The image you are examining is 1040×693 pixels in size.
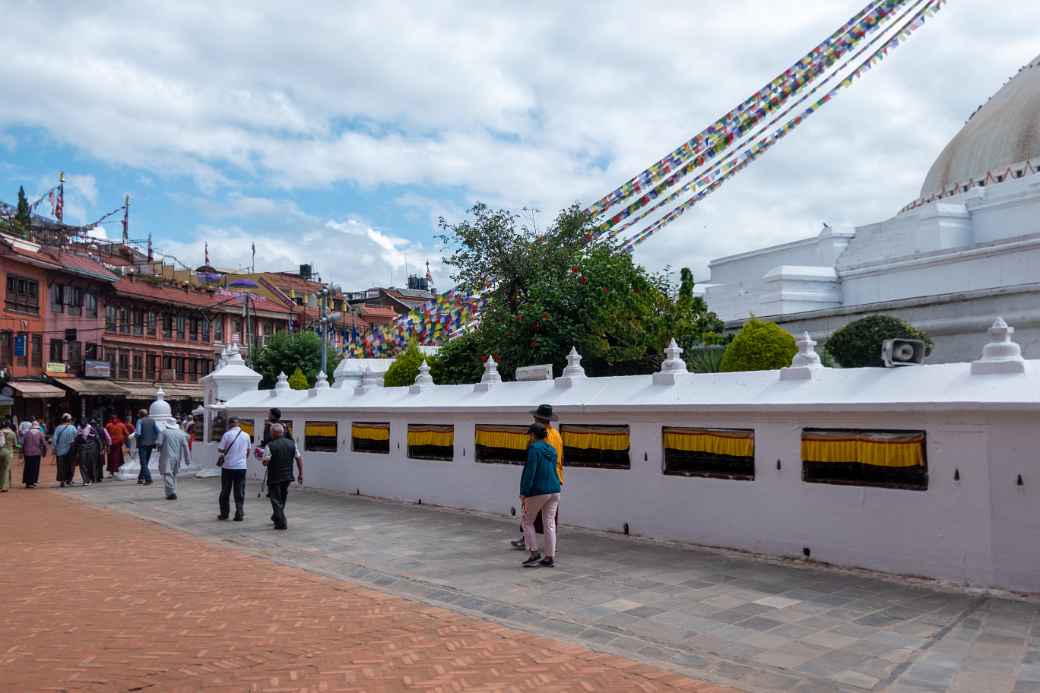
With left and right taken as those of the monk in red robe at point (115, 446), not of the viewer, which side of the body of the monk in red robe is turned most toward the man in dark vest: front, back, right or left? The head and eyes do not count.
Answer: back

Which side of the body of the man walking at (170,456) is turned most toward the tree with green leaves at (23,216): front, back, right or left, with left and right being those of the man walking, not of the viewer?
front

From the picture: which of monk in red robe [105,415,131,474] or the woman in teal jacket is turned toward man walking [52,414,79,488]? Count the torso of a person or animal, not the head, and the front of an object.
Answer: the woman in teal jacket

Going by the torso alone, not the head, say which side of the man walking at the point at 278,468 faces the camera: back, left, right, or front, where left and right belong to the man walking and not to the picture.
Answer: back

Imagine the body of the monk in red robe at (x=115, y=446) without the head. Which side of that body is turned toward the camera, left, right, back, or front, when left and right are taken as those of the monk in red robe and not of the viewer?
back

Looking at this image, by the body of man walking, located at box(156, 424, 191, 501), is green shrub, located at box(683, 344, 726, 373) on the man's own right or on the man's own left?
on the man's own right

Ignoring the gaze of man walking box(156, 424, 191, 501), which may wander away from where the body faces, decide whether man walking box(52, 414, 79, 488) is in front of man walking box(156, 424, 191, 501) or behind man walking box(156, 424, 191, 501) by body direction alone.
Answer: in front

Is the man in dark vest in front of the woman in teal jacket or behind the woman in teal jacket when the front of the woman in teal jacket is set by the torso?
in front

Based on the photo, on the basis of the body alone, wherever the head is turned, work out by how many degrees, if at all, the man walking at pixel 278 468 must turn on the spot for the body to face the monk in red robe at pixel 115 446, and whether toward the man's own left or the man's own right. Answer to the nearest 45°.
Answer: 0° — they already face them

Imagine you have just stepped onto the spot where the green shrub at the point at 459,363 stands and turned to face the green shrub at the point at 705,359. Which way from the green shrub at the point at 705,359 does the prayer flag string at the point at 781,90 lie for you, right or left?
left

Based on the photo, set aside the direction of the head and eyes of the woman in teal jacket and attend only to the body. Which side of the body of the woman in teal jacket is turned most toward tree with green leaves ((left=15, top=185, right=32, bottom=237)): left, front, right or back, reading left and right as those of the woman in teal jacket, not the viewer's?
front

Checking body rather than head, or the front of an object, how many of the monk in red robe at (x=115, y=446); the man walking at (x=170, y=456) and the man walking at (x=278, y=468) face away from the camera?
3

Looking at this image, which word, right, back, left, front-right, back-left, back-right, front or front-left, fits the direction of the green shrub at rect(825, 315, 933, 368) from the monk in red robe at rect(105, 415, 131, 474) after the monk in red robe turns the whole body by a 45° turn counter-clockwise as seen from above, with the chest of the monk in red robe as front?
back

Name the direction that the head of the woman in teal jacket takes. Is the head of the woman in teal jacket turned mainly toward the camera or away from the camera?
away from the camera

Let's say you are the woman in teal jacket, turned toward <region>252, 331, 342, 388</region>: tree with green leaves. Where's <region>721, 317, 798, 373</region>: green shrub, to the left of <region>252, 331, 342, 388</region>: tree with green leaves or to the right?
right

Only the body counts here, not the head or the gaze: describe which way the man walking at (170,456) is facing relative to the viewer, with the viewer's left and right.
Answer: facing away from the viewer
